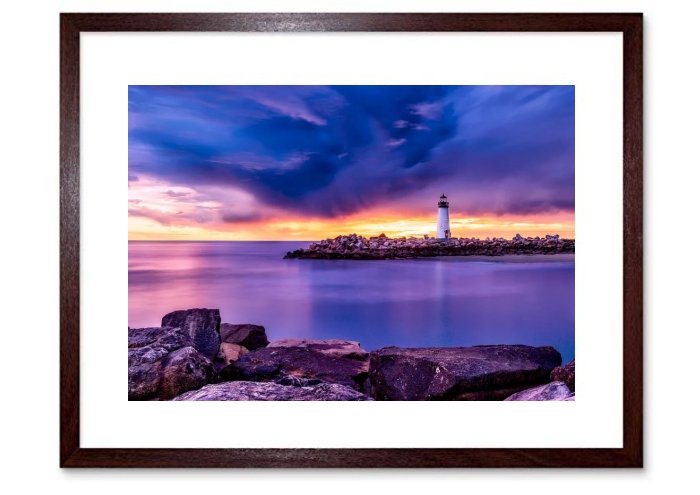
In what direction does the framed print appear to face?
toward the camera
